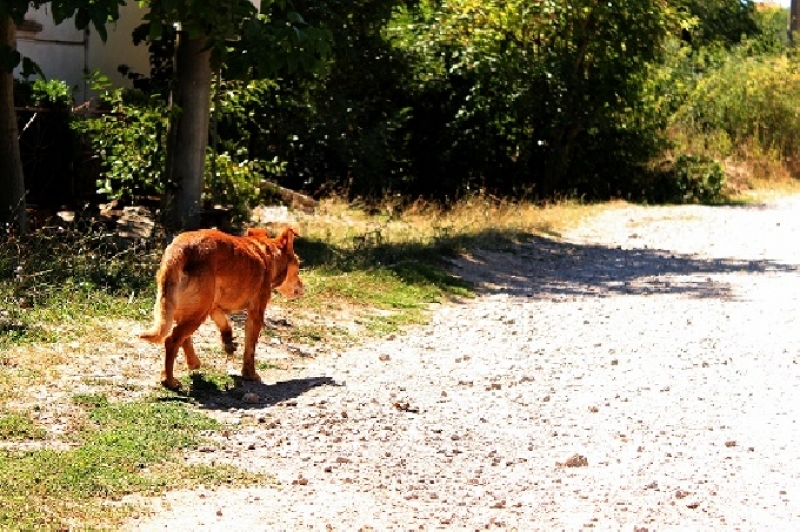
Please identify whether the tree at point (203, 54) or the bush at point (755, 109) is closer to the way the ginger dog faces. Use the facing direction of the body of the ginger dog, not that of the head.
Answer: the bush

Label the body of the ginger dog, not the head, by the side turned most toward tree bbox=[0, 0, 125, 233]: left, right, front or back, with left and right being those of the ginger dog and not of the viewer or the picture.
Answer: left

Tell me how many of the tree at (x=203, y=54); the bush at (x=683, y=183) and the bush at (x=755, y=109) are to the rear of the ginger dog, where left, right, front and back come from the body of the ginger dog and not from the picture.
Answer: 0

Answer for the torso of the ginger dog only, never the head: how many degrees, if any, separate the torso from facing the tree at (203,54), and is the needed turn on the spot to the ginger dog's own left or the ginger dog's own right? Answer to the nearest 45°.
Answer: approximately 45° to the ginger dog's own left

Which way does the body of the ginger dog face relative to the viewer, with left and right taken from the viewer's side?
facing away from the viewer and to the right of the viewer

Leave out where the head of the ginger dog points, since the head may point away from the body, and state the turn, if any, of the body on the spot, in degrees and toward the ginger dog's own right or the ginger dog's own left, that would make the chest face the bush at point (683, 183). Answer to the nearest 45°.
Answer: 0° — it already faces it

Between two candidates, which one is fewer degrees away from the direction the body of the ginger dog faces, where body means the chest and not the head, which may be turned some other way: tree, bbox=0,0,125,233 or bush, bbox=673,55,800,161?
the bush

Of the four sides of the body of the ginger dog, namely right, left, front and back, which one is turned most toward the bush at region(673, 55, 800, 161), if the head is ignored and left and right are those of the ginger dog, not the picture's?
front

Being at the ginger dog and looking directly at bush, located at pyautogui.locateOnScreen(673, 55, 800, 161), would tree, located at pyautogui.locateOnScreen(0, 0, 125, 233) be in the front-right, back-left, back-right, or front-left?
front-left

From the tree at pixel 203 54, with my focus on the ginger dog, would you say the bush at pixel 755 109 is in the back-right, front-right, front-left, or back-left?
back-left
